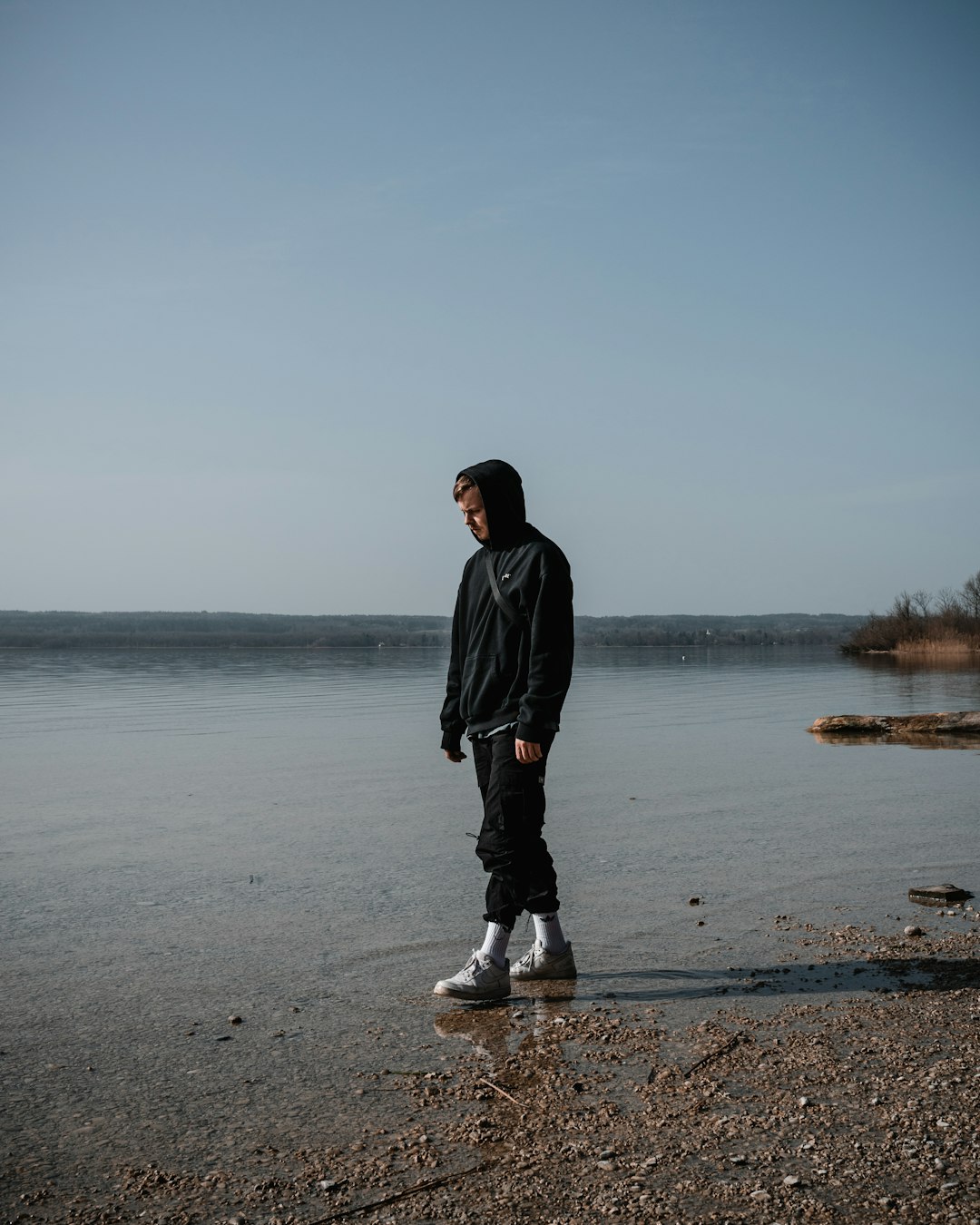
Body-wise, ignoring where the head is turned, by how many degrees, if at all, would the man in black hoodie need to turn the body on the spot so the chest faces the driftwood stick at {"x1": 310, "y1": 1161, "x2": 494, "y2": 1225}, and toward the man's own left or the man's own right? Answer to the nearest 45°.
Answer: approximately 45° to the man's own left

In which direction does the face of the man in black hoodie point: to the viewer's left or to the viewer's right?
to the viewer's left

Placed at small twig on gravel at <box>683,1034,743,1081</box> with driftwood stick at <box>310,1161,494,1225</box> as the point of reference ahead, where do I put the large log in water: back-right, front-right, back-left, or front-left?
back-right

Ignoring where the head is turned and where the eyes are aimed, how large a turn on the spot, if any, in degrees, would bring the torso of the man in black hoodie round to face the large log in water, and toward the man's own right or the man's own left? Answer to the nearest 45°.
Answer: approximately 180°

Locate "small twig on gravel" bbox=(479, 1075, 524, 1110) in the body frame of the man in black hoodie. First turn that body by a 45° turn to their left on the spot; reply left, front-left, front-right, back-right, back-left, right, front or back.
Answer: front

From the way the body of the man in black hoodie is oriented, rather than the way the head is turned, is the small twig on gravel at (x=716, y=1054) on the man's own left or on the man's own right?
on the man's own left

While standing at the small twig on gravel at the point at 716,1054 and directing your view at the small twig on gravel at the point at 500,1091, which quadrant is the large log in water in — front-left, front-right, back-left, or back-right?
back-right
